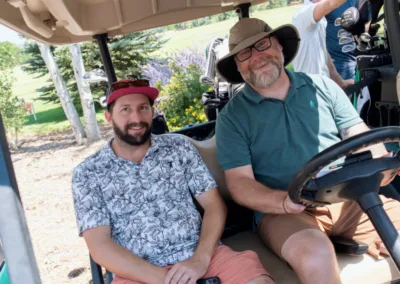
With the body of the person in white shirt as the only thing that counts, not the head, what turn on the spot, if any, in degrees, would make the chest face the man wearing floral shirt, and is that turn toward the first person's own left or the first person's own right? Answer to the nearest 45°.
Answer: approximately 90° to the first person's own right

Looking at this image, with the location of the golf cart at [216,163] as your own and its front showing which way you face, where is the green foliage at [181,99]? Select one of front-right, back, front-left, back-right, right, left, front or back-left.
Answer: back-left

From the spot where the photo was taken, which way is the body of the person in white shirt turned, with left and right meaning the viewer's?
facing to the right of the viewer

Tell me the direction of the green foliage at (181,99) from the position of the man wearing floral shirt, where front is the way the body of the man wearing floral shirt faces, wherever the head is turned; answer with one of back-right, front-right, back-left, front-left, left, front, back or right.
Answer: back-left

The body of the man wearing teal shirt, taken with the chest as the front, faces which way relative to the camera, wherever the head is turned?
toward the camera

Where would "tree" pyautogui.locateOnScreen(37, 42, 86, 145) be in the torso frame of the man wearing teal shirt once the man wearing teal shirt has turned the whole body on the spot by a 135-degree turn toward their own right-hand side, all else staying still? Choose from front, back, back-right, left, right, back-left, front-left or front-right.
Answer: front

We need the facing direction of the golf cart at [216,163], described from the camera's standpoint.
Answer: facing the viewer and to the right of the viewer

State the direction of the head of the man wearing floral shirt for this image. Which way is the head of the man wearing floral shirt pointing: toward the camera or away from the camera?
toward the camera

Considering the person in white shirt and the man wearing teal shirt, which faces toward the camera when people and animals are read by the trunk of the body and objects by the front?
the man wearing teal shirt

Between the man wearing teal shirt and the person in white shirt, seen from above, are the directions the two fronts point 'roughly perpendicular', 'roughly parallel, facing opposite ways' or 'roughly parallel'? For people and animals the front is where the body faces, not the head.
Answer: roughly perpendicular

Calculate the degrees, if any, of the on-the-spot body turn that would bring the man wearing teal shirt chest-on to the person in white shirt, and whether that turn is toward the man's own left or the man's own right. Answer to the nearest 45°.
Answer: approximately 180°
